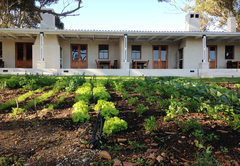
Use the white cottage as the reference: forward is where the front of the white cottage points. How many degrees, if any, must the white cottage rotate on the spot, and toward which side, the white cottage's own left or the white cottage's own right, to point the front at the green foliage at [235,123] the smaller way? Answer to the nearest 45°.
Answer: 0° — it already faces it

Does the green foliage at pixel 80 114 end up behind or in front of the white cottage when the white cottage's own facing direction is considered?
in front

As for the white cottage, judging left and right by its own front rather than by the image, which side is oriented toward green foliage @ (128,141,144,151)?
front

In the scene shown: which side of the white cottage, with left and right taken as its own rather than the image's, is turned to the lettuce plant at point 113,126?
front

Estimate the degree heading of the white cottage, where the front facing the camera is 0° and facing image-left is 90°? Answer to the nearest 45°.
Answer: approximately 0°

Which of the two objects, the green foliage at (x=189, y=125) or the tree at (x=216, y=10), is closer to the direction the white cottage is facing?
the green foliage

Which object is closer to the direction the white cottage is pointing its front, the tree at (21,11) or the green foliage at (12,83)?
the green foliage

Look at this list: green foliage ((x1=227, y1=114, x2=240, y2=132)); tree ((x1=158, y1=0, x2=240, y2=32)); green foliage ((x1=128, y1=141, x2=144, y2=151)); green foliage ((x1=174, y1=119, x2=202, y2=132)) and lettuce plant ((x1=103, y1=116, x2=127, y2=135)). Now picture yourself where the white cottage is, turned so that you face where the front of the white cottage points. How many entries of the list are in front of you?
4
